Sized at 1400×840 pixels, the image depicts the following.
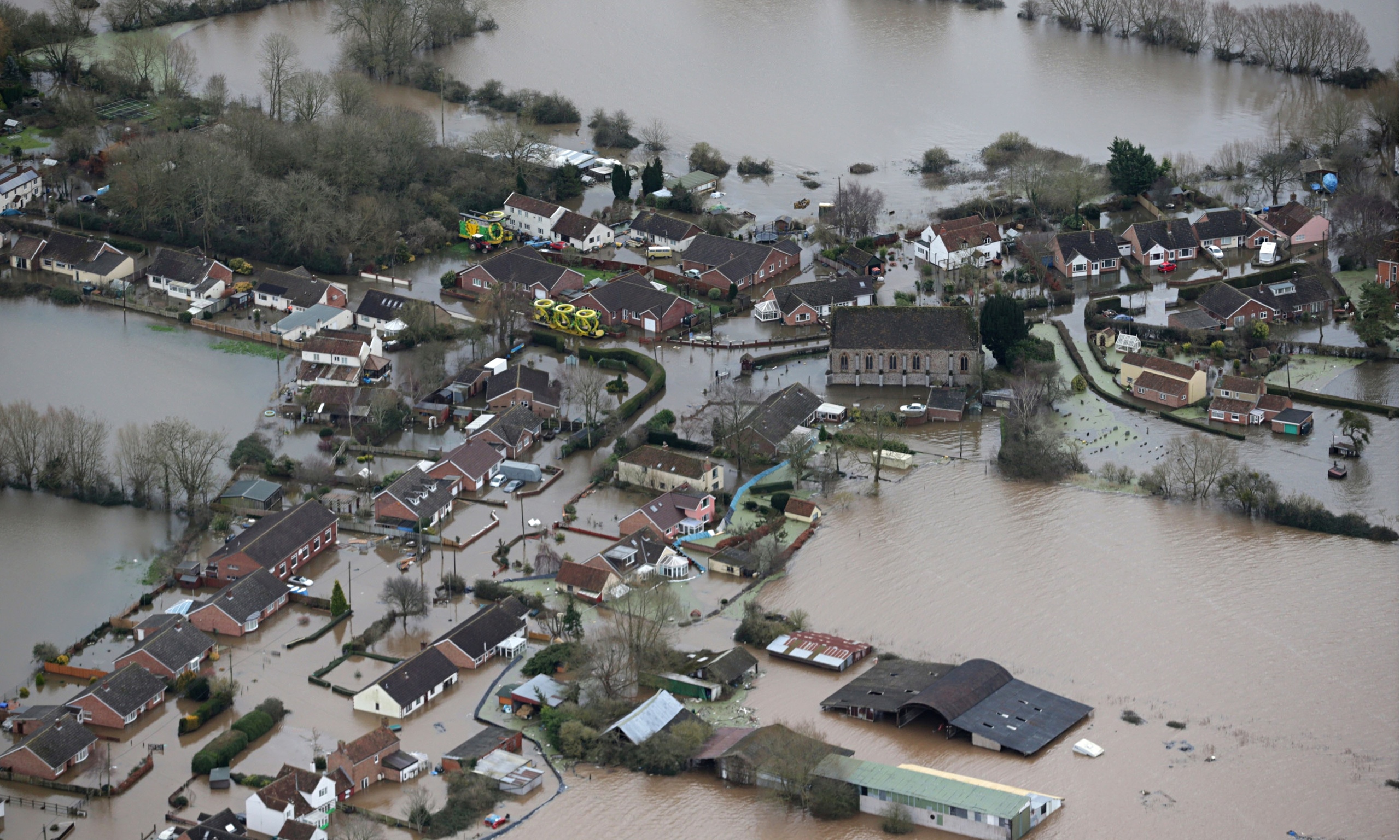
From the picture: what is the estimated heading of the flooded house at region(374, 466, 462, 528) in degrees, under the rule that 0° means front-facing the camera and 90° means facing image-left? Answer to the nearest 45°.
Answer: approximately 315°

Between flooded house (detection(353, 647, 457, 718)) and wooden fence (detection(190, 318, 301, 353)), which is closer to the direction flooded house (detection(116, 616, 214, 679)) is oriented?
the flooded house

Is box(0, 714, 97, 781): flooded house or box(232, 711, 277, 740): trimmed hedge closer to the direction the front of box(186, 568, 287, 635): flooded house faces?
the trimmed hedge

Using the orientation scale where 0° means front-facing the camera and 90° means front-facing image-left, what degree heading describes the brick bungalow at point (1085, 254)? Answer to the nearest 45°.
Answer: approximately 0°

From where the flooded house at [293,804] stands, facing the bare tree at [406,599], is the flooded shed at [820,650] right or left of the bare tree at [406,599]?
right

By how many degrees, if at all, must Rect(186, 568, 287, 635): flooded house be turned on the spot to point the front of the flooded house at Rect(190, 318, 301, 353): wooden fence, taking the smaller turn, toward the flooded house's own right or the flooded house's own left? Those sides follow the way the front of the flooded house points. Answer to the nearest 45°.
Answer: approximately 135° to the flooded house's own left

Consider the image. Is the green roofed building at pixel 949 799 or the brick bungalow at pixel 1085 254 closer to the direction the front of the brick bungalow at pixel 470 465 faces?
the green roofed building
